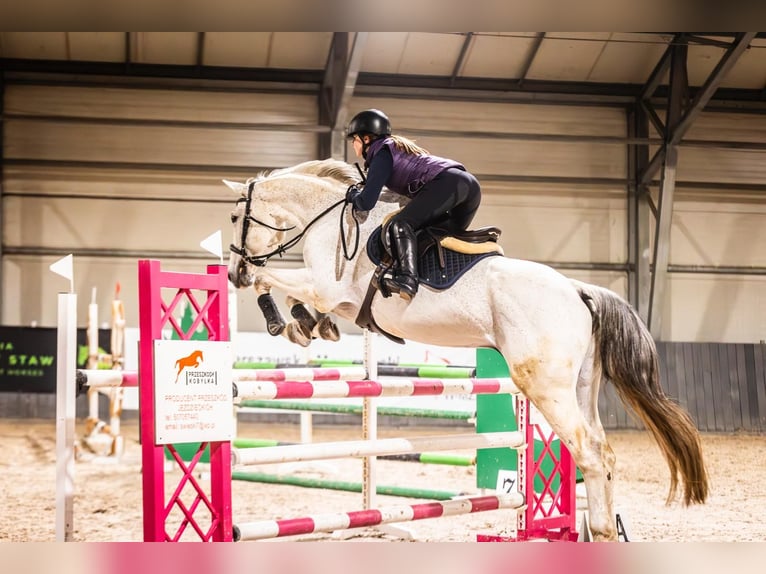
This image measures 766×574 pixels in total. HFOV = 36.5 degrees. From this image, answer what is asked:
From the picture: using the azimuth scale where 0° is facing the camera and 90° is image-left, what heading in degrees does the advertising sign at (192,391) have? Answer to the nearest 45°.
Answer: approximately 0°

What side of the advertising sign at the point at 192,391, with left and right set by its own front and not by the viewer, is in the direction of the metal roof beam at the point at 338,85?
back

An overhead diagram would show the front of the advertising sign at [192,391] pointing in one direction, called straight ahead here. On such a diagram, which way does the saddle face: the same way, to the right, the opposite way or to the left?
to the right

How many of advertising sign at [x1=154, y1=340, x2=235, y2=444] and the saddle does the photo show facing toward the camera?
1

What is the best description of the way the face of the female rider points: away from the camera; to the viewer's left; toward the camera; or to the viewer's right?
to the viewer's left

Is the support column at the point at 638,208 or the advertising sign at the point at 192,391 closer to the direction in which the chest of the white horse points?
the advertising sign

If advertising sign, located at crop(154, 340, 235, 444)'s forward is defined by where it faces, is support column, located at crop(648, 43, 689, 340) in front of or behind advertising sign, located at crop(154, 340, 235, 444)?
behind

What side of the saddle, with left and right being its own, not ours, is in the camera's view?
left

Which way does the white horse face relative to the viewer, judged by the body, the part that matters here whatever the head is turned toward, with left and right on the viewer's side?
facing to the left of the viewer

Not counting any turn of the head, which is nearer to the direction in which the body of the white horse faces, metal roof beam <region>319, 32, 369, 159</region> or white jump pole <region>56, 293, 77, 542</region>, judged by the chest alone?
the white jump pole

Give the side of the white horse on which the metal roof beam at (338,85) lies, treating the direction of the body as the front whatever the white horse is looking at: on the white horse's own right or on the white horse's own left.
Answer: on the white horse's own right

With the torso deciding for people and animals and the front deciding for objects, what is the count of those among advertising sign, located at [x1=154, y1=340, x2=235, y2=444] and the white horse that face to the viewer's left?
1

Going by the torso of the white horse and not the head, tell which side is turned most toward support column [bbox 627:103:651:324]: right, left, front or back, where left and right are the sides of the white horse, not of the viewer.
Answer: right
